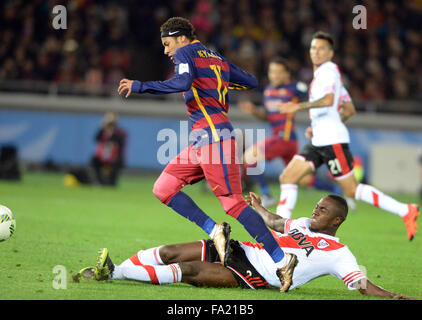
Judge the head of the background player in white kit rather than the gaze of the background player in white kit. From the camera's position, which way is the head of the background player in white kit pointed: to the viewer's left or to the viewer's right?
to the viewer's left

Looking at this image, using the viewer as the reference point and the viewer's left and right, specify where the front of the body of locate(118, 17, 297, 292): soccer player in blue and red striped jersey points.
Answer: facing away from the viewer and to the left of the viewer

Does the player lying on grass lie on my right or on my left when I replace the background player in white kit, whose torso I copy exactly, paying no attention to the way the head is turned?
on my left

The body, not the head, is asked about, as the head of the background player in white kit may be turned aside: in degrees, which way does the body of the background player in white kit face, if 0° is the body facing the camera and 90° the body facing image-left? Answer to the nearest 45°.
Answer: approximately 90°

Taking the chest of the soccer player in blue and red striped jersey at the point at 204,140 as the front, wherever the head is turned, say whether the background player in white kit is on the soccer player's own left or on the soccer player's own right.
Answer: on the soccer player's own right

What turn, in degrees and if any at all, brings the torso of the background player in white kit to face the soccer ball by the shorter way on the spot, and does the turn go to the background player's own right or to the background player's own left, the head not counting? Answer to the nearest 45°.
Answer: approximately 45° to the background player's own left
